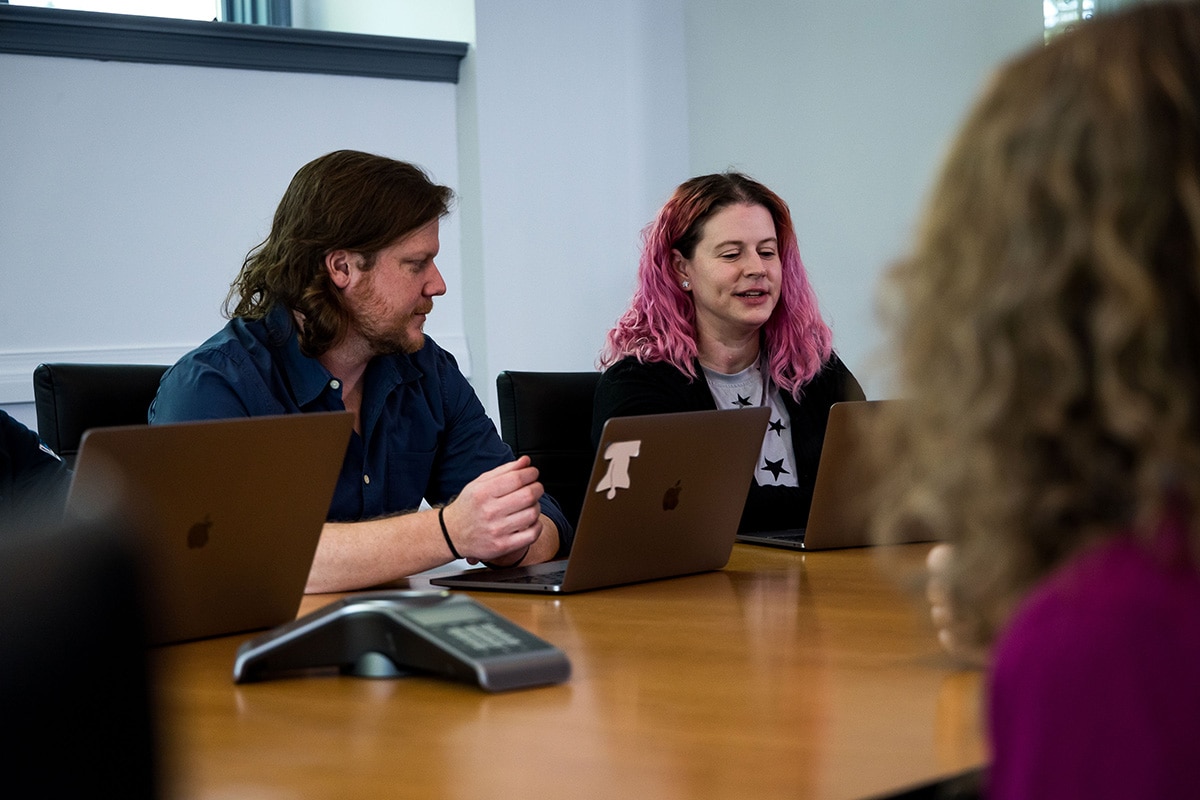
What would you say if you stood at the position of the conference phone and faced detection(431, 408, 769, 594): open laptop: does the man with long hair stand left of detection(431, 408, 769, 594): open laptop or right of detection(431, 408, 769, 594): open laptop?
left

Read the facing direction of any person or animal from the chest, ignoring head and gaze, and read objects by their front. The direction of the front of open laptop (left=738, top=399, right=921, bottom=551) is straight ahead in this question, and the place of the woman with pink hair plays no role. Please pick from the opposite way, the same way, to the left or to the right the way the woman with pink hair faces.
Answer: the opposite way

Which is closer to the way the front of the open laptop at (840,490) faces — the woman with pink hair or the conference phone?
the woman with pink hair

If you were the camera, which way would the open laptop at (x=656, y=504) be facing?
facing away from the viewer and to the left of the viewer

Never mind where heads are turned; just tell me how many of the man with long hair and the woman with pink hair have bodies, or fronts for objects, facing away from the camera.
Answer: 0

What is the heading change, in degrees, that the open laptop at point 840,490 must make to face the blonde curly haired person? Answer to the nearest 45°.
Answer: approximately 135° to its left

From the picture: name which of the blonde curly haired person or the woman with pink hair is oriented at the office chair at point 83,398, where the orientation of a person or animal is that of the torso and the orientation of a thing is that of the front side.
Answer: the blonde curly haired person

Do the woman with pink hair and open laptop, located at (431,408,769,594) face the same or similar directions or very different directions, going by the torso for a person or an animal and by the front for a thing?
very different directions

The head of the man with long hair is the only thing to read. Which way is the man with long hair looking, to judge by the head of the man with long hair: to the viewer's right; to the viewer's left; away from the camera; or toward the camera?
to the viewer's right

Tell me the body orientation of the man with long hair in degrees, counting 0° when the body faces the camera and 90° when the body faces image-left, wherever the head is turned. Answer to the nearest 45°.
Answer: approximately 315°

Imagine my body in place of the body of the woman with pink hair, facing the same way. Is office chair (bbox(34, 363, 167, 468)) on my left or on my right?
on my right

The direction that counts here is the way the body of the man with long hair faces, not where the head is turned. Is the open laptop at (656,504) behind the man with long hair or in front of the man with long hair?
in front

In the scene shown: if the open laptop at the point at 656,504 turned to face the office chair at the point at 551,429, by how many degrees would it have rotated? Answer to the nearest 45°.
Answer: approximately 45° to its right

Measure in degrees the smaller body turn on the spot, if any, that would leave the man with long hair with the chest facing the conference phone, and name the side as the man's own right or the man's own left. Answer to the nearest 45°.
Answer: approximately 45° to the man's own right

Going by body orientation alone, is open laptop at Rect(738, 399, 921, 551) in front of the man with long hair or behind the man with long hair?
in front
